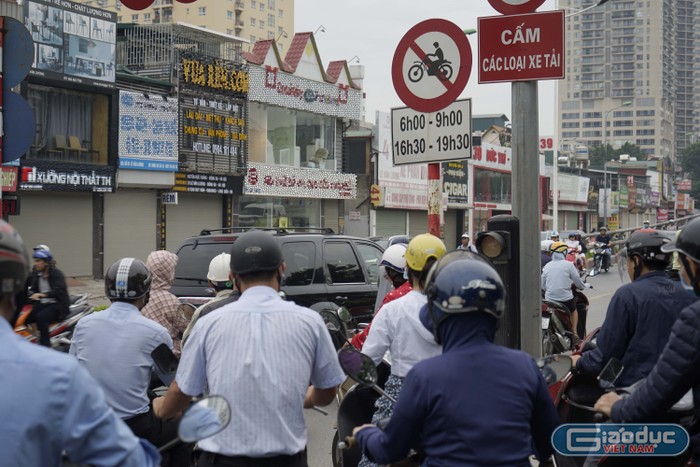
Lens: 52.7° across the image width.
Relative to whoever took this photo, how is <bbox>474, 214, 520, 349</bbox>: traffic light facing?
facing the viewer and to the left of the viewer

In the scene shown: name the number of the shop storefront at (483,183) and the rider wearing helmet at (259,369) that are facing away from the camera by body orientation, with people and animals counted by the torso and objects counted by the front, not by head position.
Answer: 1

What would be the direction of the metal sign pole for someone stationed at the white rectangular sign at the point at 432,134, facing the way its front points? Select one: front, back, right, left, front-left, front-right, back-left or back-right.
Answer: front-left

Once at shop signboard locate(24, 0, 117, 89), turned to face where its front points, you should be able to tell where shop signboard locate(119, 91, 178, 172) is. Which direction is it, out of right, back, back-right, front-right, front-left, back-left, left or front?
left

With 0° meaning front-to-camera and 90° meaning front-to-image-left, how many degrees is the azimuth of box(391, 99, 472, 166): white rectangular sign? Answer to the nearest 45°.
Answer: approximately 0°

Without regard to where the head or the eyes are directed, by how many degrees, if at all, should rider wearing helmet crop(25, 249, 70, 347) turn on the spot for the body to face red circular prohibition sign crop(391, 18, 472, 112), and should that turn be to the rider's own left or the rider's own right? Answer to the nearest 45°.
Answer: approximately 90° to the rider's own left

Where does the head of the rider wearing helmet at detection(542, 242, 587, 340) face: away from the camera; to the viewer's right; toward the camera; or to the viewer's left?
away from the camera

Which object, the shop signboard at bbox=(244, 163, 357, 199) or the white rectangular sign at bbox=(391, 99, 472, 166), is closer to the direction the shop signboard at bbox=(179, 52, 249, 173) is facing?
the white rectangular sign

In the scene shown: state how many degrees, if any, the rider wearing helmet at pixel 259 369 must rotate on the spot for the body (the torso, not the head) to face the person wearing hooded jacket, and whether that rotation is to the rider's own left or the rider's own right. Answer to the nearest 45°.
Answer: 0° — they already face them

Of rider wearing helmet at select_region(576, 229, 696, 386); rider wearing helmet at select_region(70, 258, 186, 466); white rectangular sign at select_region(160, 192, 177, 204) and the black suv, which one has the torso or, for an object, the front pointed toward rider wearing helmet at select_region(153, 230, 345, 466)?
the white rectangular sign

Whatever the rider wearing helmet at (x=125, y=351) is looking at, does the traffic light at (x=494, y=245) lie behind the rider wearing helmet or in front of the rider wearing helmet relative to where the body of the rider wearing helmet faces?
in front
